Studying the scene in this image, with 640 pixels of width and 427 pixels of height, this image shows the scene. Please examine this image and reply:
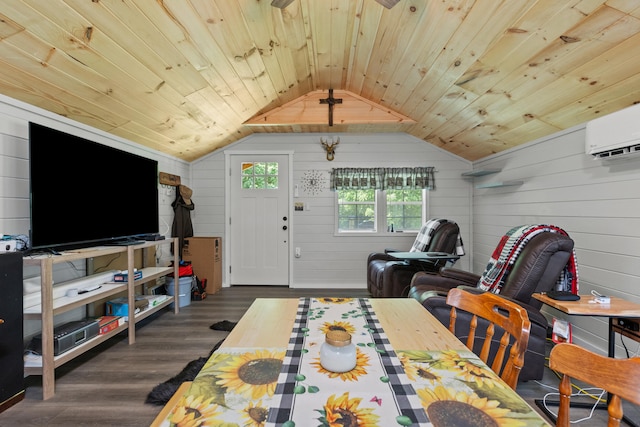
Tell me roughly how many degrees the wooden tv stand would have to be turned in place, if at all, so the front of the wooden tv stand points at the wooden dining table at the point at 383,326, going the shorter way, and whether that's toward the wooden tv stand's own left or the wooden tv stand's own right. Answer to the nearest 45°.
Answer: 0° — it already faces it

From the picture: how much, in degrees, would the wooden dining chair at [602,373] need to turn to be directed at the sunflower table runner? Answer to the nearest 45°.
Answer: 0° — it already faces it

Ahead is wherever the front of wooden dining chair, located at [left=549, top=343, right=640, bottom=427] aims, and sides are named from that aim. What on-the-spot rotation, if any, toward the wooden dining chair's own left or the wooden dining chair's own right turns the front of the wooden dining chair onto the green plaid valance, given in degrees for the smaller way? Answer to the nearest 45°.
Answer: approximately 90° to the wooden dining chair's own right

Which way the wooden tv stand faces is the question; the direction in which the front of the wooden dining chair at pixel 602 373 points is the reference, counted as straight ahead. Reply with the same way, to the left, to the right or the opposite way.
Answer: the opposite way

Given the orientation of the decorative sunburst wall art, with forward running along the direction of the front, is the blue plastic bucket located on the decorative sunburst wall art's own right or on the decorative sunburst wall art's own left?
on the decorative sunburst wall art's own right

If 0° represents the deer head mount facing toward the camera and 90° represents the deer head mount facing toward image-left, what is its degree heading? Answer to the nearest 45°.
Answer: approximately 0°

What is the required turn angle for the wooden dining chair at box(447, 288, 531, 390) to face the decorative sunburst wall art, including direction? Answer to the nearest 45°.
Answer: approximately 90° to its right

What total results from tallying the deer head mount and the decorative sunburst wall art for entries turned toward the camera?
2
